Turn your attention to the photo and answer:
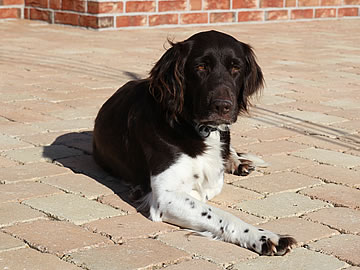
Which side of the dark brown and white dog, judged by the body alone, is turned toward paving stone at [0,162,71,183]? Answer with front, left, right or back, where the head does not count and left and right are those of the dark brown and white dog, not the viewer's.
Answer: back

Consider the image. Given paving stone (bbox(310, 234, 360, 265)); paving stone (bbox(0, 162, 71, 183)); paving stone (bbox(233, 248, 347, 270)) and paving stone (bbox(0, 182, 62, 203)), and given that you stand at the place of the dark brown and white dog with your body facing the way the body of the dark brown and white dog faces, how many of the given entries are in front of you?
2

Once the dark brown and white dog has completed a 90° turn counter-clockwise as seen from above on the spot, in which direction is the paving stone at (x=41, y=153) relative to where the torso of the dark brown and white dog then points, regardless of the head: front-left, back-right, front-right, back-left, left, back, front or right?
left

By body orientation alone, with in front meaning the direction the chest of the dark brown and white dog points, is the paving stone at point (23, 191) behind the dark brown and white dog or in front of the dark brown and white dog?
behind

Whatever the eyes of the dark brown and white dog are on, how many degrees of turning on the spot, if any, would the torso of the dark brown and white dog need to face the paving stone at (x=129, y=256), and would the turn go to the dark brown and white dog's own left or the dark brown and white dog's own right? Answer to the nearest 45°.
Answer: approximately 45° to the dark brown and white dog's own right

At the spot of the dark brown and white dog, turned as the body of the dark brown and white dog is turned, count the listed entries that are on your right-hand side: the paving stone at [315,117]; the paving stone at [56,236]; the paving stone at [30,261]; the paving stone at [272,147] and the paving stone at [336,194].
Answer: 2

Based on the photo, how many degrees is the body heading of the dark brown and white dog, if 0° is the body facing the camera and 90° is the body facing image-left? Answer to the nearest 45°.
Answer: approximately 315°

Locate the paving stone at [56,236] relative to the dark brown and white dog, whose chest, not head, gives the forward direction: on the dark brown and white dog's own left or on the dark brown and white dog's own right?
on the dark brown and white dog's own right

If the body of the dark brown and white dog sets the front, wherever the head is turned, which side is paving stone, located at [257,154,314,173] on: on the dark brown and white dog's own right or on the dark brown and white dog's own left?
on the dark brown and white dog's own left

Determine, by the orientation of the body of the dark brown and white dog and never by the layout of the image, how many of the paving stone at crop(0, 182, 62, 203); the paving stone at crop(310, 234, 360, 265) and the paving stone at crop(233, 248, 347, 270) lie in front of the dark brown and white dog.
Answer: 2

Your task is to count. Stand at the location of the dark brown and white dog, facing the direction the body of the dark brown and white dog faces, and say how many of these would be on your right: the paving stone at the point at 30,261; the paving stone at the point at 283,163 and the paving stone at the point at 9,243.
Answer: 2

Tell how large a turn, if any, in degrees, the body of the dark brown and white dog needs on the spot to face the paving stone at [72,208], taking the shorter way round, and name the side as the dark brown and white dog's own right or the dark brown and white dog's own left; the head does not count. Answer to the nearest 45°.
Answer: approximately 135° to the dark brown and white dog's own right

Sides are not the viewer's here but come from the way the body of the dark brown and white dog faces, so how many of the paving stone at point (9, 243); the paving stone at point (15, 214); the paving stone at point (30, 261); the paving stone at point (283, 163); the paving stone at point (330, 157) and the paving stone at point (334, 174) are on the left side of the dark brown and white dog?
3

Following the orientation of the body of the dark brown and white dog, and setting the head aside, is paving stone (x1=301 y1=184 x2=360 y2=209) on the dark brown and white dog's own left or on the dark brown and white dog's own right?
on the dark brown and white dog's own left
